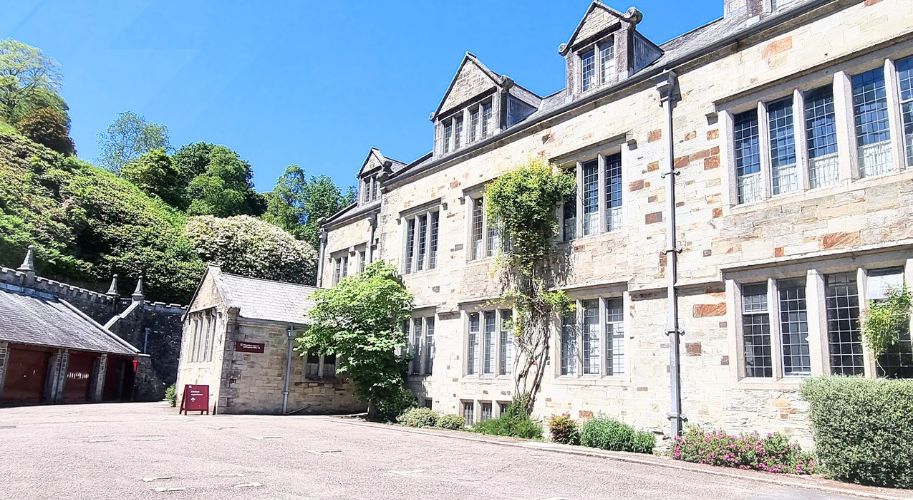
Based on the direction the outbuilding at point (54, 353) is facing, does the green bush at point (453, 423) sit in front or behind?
in front

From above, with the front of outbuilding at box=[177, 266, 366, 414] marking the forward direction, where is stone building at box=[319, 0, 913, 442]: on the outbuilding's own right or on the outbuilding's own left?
on the outbuilding's own left

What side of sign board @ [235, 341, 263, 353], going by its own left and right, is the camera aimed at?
front

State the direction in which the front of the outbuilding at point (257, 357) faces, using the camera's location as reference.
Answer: facing the viewer and to the left of the viewer

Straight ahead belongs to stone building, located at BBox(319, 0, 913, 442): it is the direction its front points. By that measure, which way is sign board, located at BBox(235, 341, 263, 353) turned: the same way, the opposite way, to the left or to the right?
to the left

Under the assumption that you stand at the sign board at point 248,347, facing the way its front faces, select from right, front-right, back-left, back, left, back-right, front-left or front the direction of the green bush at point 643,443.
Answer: front-left

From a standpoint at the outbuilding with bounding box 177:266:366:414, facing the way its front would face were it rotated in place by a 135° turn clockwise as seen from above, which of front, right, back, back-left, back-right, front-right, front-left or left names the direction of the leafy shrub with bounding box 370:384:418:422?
back-right

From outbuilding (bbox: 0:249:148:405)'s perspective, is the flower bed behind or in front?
in front

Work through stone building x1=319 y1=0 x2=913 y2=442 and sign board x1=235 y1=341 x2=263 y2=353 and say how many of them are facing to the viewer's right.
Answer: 0

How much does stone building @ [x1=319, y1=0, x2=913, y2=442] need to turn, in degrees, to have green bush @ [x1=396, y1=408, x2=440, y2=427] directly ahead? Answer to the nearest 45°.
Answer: approximately 90° to its right

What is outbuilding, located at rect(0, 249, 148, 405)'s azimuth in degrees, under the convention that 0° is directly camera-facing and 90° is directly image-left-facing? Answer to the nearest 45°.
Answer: approximately 315°

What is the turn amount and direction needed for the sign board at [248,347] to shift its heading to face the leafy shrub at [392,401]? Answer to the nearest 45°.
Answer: approximately 45° to its left

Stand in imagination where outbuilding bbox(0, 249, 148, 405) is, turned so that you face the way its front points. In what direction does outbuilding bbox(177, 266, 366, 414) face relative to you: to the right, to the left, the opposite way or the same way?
the same way
